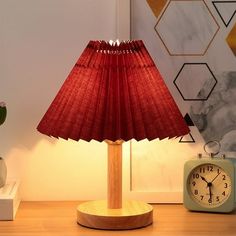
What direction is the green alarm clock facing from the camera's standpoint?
toward the camera

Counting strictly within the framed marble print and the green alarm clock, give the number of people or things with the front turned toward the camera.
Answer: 2

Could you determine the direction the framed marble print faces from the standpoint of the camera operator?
facing the viewer
